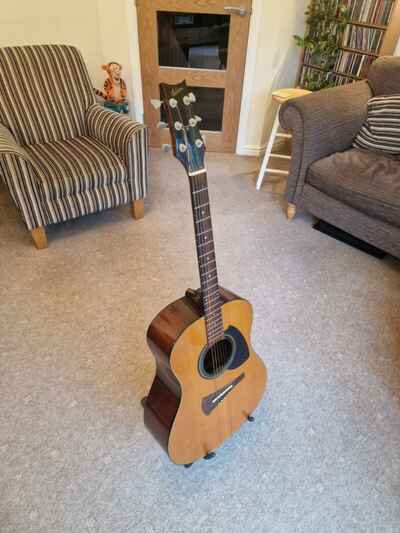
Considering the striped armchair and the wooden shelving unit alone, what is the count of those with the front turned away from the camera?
0

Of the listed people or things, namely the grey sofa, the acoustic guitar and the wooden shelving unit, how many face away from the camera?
0

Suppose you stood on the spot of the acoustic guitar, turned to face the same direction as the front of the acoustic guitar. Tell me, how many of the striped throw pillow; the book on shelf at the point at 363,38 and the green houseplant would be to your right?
0

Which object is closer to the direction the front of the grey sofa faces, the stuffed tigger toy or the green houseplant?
the stuffed tigger toy

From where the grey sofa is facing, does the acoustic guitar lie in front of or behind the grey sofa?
in front

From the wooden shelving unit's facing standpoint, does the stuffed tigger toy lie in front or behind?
in front

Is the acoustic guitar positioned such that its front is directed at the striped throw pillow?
no

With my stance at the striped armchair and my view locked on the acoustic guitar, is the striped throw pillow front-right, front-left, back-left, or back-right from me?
front-left

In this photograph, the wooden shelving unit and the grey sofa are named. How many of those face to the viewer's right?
0

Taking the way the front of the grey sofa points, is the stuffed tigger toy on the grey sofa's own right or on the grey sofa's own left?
on the grey sofa's own right

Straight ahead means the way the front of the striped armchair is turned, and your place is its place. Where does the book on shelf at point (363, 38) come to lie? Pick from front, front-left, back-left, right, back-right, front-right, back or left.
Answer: front-left

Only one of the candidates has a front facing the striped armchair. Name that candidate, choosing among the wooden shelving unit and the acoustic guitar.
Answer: the wooden shelving unit

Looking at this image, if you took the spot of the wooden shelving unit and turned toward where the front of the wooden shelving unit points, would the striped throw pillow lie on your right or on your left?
on your left

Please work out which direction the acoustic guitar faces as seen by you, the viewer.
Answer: facing the viewer and to the right of the viewer

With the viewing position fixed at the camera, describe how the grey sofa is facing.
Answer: facing the viewer and to the left of the viewer

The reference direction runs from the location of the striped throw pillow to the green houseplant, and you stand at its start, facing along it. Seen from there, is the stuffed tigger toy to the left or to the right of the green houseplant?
left
